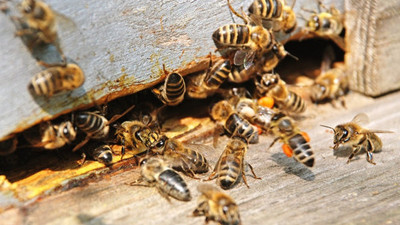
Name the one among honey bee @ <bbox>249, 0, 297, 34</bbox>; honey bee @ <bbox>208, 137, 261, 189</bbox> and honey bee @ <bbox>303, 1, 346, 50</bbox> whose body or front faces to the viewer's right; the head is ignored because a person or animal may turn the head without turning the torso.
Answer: honey bee @ <bbox>249, 0, 297, 34</bbox>

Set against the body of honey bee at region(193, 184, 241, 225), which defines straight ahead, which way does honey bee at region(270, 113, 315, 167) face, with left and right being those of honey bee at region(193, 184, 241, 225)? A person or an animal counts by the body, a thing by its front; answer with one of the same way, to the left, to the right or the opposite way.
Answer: the opposite way

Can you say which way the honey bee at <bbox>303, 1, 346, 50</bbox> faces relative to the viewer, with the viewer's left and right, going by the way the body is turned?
facing to the left of the viewer

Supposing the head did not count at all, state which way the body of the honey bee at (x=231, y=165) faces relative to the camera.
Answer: away from the camera
